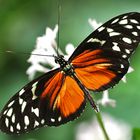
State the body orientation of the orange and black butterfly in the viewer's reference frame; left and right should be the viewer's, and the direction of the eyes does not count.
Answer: facing away from the viewer and to the left of the viewer
